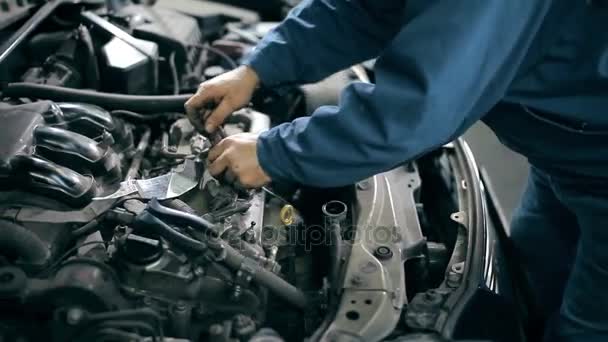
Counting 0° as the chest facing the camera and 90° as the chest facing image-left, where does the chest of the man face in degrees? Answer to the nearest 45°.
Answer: approximately 90°
